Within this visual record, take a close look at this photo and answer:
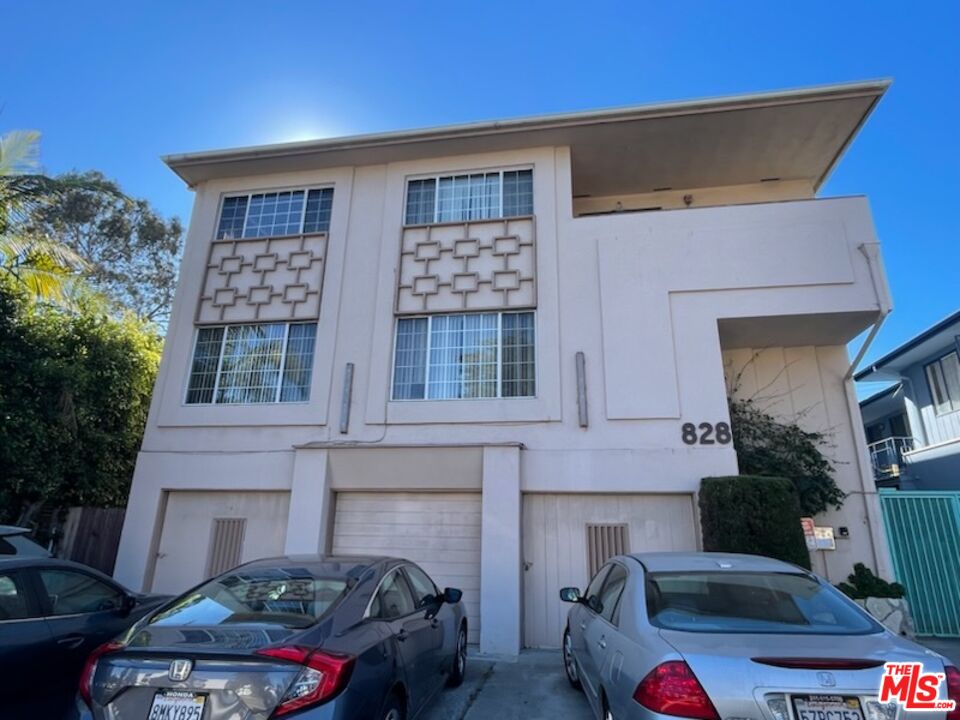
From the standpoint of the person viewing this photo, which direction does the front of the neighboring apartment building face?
facing the viewer and to the left of the viewer

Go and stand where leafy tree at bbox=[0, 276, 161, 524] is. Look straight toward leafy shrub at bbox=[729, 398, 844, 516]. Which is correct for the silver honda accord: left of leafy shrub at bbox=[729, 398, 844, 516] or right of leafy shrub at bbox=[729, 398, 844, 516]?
right

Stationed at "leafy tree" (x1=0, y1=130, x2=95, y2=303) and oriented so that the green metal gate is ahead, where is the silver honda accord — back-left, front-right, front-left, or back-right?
front-right

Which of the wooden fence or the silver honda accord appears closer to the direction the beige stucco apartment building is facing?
the silver honda accord

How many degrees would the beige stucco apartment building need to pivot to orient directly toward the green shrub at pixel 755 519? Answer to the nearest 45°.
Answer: approximately 90° to its left

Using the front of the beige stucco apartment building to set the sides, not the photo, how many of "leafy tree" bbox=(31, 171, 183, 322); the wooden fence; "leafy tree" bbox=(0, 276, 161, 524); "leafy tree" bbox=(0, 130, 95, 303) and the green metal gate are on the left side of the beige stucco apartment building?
1

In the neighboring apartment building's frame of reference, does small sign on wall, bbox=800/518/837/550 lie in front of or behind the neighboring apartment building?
in front

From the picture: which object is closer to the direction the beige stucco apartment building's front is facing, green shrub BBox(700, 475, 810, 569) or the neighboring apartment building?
the green shrub

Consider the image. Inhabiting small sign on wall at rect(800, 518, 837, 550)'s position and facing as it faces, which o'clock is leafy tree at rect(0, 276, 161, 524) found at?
The leafy tree is roughly at 2 o'clock from the small sign on wall.

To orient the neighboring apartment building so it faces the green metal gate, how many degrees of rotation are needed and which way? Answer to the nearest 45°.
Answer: approximately 45° to its left

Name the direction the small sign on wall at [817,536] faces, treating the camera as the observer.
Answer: facing the viewer

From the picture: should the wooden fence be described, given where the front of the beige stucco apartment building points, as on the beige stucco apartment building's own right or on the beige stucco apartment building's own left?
on the beige stucco apartment building's own right

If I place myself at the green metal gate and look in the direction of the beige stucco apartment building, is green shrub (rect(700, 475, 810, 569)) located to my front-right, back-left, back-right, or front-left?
front-left

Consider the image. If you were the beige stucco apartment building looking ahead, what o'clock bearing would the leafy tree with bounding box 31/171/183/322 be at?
The leafy tree is roughly at 4 o'clock from the beige stucco apartment building.
